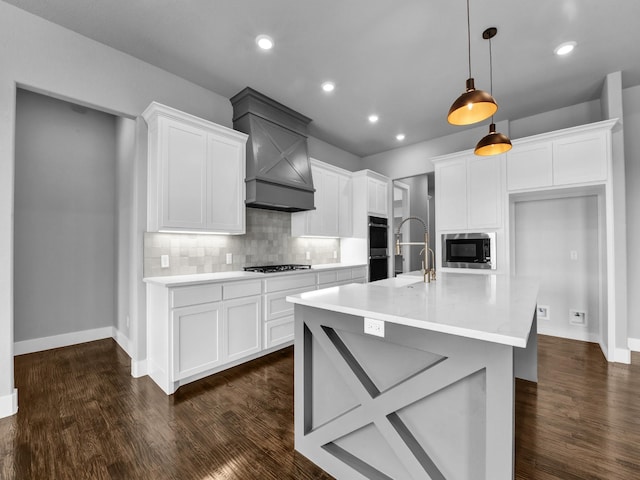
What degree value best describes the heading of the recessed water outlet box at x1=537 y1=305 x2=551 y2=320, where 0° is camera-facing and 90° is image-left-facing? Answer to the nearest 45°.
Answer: approximately 0°

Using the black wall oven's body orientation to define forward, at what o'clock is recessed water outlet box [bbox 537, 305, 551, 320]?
The recessed water outlet box is roughly at 11 o'clock from the black wall oven.

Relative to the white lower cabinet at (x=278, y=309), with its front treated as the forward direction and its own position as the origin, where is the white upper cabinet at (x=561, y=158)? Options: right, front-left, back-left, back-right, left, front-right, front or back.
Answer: front-left

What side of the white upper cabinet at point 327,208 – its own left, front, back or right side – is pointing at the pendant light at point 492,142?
front

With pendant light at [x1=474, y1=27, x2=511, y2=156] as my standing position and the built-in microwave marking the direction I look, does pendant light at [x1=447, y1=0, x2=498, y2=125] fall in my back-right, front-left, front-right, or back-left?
back-left

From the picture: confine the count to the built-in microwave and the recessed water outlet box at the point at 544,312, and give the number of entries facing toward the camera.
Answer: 2

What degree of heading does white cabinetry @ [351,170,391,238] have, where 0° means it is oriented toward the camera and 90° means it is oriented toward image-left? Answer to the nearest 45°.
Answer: approximately 315°

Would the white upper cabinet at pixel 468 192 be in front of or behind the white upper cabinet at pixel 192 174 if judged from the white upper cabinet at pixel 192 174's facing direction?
in front

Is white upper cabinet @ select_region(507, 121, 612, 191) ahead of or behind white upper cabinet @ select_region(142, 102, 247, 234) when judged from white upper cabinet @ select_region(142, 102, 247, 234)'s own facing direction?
ahead

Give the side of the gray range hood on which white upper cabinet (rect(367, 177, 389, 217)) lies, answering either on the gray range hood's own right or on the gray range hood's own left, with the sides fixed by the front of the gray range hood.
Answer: on the gray range hood's own left

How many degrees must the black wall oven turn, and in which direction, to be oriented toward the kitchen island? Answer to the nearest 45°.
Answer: approximately 45° to its right
